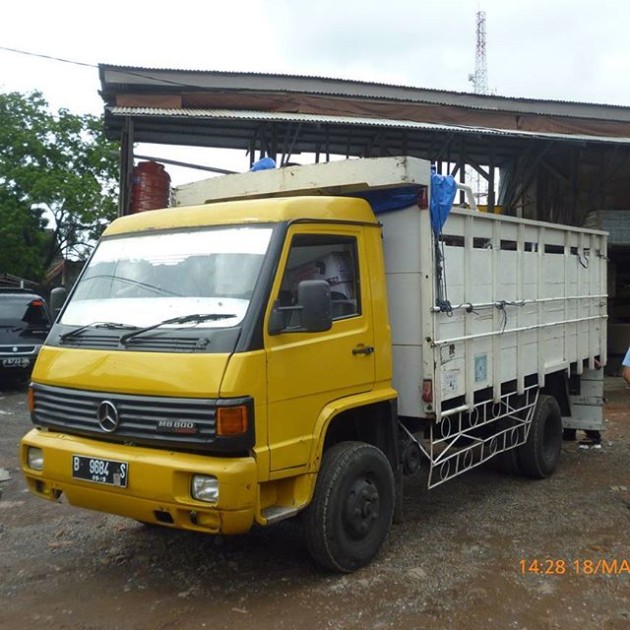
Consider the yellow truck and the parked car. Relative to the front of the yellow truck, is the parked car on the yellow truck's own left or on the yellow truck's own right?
on the yellow truck's own right

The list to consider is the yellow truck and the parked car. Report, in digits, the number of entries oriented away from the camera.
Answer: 1

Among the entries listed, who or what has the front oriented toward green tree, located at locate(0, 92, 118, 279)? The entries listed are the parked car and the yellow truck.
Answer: the parked car

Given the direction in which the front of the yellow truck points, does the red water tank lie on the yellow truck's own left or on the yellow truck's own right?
on the yellow truck's own right

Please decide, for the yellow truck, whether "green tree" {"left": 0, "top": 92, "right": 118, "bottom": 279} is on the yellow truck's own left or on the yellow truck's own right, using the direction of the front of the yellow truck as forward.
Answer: on the yellow truck's own right

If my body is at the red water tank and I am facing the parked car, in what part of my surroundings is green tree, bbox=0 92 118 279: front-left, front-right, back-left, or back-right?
back-right

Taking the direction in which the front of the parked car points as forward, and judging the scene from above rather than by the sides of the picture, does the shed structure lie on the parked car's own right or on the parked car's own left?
on the parked car's own right

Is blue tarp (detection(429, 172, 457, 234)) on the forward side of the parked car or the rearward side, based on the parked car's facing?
on the rearward side

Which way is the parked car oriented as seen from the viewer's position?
away from the camera

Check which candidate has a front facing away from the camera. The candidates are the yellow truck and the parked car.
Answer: the parked car
